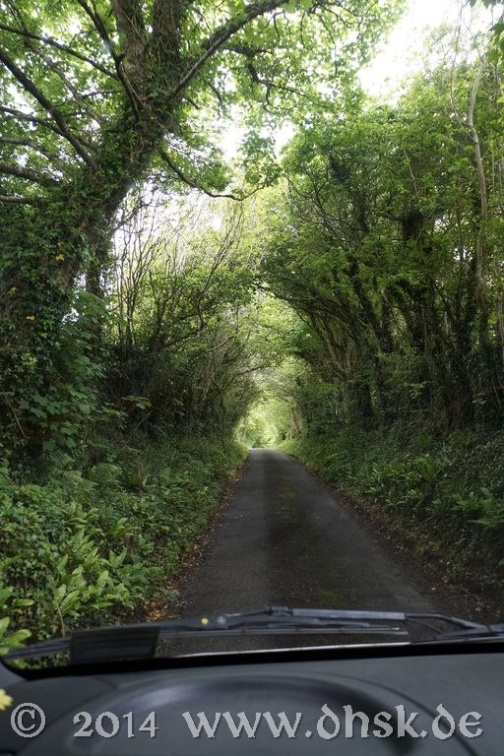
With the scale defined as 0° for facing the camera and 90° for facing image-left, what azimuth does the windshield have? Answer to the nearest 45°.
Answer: approximately 180°
